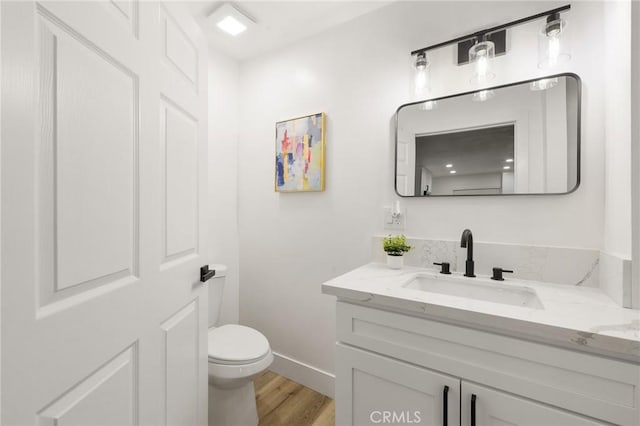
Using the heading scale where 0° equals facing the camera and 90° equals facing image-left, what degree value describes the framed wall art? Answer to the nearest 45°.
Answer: approximately 45°

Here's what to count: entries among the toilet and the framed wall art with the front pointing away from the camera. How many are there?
0

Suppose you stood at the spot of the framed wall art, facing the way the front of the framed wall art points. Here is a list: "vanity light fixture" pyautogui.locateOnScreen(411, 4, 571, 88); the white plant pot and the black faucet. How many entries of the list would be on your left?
3

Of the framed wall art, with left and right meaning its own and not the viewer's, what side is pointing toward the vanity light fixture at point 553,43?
left

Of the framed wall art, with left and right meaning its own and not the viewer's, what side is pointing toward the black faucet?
left

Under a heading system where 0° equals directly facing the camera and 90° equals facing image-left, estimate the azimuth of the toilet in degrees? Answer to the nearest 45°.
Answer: approximately 315°

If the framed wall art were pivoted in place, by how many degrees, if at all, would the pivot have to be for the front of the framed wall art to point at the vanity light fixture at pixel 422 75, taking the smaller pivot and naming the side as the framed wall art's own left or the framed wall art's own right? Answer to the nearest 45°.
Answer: approximately 90° to the framed wall art's own left
